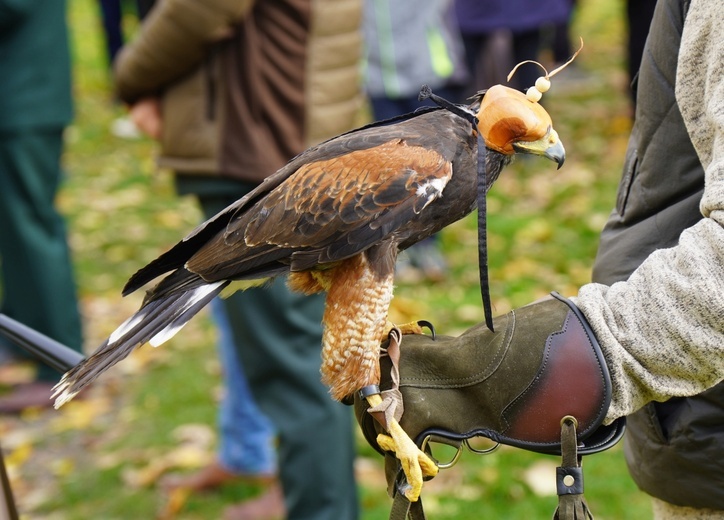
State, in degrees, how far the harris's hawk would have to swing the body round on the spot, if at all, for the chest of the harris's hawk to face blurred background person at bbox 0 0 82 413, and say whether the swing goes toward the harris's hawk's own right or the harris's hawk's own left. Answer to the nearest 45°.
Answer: approximately 135° to the harris's hawk's own left

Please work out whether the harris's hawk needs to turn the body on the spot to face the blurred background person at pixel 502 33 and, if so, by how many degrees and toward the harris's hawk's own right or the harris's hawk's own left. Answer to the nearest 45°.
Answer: approximately 90° to the harris's hawk's own left

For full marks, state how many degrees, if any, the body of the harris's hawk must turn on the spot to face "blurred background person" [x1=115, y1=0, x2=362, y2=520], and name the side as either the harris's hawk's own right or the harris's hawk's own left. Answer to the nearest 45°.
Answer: approximately 90° to the harris's hawk's own left

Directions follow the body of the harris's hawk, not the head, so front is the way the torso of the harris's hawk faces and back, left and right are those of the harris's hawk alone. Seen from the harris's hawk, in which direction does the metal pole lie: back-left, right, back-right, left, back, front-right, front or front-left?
back

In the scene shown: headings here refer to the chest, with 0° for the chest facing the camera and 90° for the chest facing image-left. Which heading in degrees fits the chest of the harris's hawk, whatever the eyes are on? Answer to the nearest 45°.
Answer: approximately 270°

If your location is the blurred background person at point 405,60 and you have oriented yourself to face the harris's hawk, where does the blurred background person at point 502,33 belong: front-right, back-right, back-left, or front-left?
back-left
